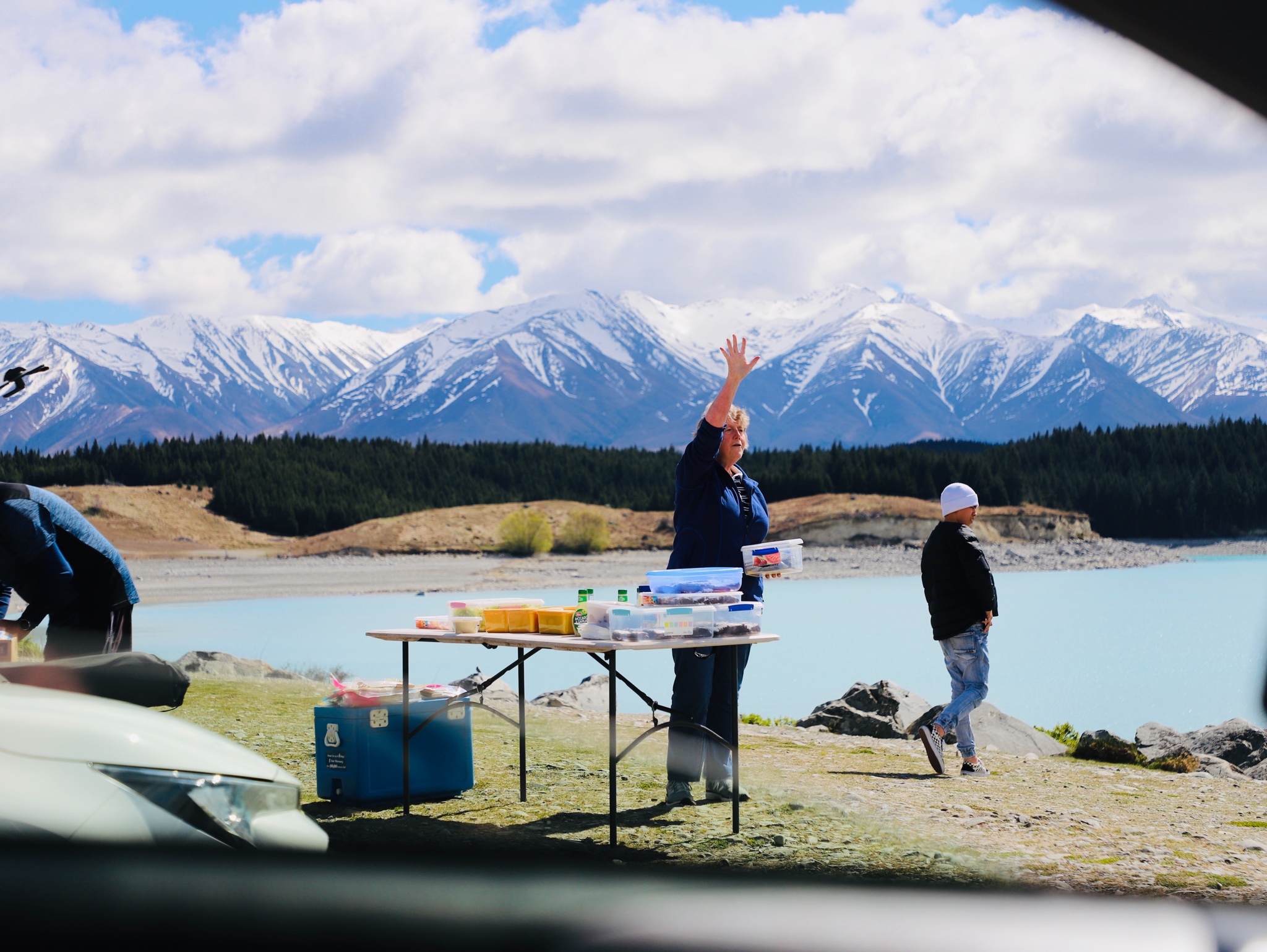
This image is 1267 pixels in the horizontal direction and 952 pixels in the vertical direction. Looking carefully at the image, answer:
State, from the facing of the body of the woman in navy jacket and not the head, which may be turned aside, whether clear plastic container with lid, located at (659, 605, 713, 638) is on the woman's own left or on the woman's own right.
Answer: on the woman's own right

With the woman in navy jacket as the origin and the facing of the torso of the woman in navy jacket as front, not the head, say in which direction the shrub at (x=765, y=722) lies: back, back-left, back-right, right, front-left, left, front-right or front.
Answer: back-left

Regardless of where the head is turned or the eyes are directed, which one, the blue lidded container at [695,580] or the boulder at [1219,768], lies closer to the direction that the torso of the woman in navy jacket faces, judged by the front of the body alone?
the blue lidded container

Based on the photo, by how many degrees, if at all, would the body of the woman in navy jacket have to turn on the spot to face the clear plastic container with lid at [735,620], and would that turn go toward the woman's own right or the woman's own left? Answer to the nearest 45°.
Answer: approximately 45° to the woman's own right

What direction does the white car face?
to the viewer's right

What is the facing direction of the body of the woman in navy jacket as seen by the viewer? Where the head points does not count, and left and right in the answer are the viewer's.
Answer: facing the viewer and to the right of the viewer

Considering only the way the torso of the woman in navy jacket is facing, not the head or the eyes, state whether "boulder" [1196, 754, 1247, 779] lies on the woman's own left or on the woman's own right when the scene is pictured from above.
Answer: on the woman's own left

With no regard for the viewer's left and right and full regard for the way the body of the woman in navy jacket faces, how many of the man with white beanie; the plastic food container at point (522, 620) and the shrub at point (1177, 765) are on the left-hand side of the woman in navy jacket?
2

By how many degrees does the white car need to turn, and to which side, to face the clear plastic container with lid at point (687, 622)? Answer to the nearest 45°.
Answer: approximately 45° to its left

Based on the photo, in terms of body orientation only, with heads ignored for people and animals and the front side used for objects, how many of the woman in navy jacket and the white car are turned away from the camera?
0
